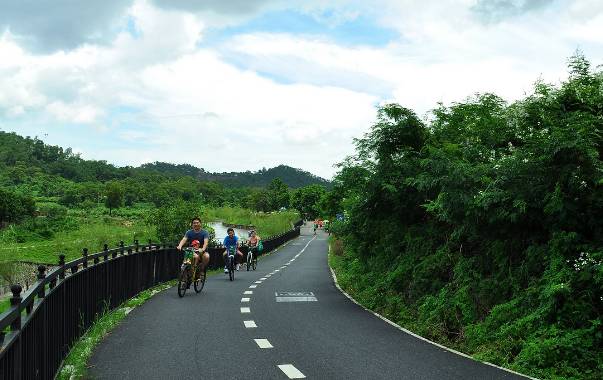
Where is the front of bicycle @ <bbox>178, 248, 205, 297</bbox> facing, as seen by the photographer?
facing the viewer and to the left of the viewer

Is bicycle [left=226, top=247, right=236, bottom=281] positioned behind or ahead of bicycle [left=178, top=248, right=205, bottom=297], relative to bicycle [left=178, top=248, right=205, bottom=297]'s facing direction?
behind

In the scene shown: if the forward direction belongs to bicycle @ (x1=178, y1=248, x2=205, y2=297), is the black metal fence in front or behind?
in front

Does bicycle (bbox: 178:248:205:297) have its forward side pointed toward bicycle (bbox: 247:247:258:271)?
no
